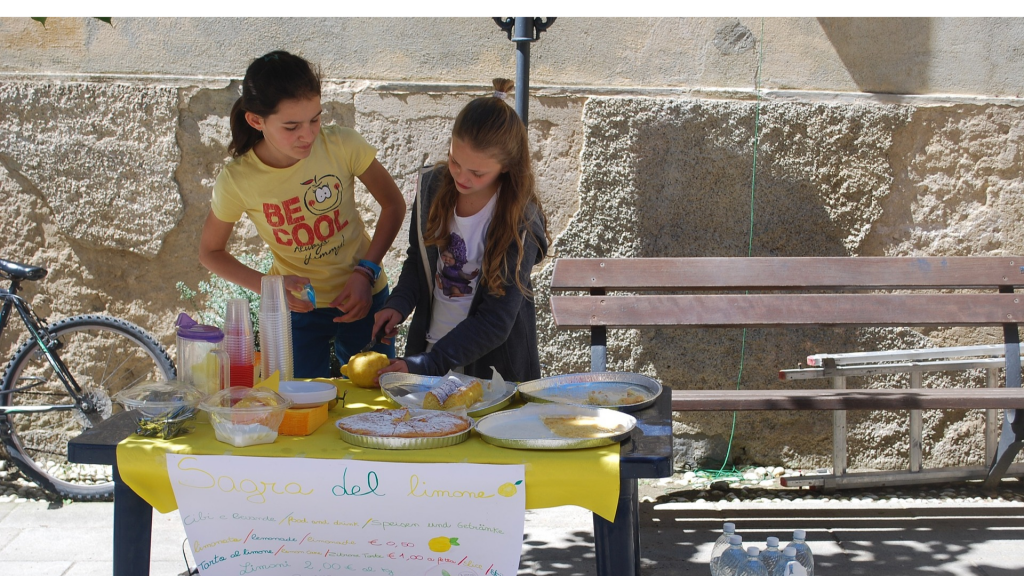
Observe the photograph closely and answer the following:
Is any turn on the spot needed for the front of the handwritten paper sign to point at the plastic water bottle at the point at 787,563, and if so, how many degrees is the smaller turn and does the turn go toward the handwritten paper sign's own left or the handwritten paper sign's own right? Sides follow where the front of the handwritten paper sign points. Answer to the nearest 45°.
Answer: approximately 90° to the handwritten paper sign's own left

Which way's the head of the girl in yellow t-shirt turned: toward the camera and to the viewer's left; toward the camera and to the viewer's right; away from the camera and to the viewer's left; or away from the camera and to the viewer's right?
toward the camera and to the viewer's right

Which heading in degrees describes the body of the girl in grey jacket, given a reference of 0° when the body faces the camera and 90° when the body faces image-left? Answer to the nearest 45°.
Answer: approximately 45°

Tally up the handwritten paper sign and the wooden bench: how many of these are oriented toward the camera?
2

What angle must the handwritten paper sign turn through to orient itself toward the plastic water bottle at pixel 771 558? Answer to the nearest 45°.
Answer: approximately 90° to its left

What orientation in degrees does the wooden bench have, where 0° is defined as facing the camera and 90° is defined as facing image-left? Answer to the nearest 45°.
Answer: approximately 0°

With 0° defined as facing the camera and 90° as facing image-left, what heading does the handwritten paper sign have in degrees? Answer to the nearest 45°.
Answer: approximately 0°

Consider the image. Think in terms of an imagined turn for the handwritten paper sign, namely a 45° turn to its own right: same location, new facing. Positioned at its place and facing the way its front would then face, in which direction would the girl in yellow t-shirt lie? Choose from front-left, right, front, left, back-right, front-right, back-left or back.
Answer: back-right

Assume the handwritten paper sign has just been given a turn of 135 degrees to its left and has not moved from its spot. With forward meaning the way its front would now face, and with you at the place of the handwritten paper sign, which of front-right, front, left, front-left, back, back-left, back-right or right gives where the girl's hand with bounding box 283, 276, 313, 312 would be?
front-left

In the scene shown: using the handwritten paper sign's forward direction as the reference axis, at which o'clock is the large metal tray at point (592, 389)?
The large metal tray is roughly at 8 o'clock from the handwritten paper sign.
